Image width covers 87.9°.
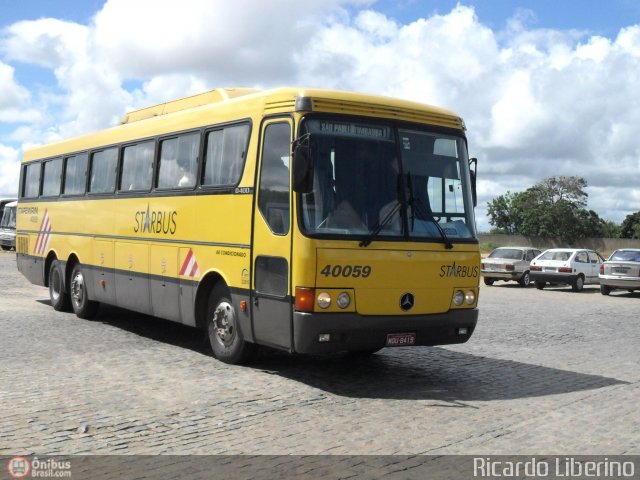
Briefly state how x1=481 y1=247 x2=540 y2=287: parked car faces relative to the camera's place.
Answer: facing away from the viewer and to the right of the viewer

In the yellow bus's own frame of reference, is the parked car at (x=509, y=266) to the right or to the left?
on its left

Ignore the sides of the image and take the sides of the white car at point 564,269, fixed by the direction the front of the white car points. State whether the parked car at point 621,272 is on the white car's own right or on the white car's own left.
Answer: on the white car's own right

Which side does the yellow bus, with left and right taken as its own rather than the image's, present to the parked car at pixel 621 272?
left

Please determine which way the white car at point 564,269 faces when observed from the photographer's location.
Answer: facing away from the viewer and to the right of the viewer

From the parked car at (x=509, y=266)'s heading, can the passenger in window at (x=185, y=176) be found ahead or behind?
behind

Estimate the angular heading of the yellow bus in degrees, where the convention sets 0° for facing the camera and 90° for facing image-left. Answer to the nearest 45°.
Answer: approximately 315°

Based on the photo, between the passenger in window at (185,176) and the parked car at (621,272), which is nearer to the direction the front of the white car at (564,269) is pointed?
the parked car

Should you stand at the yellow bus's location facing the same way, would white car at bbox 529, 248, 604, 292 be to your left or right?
on your left

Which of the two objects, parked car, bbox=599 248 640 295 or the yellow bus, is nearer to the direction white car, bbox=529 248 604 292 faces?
the parked car
